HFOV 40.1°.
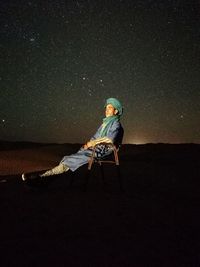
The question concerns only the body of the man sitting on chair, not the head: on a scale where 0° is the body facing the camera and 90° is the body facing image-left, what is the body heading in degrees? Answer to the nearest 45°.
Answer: approximately 90°

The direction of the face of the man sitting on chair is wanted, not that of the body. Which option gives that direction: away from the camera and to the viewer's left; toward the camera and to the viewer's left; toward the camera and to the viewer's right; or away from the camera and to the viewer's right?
toward the camera and to the viewer's left
